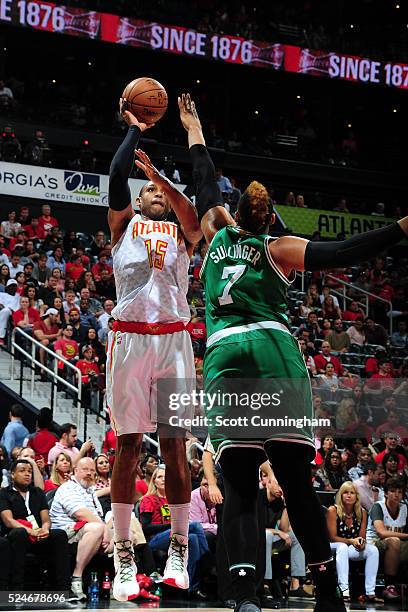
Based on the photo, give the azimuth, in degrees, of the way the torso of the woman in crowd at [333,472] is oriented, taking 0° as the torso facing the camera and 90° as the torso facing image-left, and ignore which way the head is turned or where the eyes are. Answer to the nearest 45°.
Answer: approximately 0°

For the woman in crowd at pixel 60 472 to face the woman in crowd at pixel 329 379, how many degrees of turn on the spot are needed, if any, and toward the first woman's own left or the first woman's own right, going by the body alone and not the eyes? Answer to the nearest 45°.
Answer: approximately 90° to the first woman's own left

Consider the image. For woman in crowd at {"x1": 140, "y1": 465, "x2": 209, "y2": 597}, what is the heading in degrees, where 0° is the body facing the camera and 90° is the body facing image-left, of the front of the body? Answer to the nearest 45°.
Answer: approximately 315°

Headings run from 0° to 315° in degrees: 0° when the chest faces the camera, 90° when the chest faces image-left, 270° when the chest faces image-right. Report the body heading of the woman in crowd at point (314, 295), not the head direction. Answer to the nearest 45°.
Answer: approximately 45°

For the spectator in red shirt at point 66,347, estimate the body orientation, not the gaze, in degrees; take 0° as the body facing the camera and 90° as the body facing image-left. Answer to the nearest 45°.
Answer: approximately 315°

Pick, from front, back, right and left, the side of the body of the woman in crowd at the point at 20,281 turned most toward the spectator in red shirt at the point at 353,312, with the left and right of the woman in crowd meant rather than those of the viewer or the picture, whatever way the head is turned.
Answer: left

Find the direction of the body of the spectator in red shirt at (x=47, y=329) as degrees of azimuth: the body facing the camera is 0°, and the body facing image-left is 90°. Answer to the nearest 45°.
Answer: approximately 315°

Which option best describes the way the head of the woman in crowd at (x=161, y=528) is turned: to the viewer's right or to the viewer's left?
to the viewer's right
